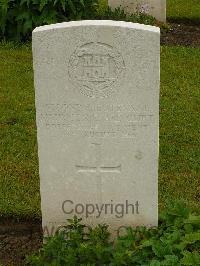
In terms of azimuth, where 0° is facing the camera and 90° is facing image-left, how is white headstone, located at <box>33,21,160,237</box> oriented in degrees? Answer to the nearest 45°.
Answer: approximately 0°

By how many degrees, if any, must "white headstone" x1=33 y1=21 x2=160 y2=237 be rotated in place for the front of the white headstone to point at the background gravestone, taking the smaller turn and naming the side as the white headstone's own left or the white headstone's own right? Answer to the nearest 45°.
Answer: approximately 180°
